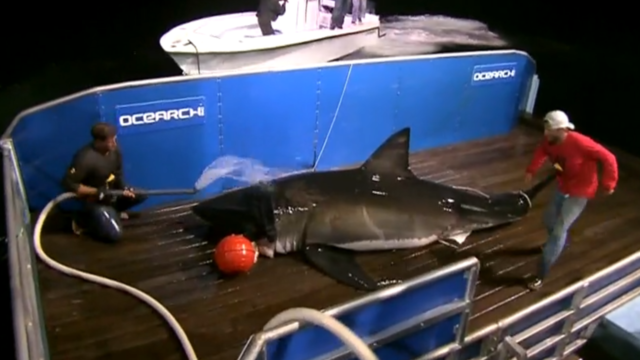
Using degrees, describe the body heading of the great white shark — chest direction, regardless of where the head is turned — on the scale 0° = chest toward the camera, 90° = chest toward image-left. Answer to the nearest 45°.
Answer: approximately 90°

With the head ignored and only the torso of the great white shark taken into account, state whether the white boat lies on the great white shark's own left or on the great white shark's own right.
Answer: on the great white shark's own right

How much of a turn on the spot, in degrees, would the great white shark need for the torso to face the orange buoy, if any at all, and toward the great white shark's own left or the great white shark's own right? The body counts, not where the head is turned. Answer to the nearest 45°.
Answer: approximately 45° to the great white shark's own left

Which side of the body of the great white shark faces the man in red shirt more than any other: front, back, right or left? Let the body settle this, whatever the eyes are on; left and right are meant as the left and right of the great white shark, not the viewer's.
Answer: back

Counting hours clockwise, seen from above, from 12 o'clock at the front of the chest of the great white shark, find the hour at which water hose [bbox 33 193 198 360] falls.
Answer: The water hose is roughly at 11 o'clock from the great white shark.

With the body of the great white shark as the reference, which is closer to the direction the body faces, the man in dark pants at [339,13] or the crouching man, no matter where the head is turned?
the crouching man

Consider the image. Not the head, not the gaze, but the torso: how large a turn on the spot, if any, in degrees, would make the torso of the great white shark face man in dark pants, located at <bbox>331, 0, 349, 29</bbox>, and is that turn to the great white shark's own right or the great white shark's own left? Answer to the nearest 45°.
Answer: approximately 90° to the great white shark's own right

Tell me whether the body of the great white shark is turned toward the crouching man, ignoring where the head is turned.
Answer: yes

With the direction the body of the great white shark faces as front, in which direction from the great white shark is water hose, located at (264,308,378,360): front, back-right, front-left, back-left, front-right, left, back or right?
left

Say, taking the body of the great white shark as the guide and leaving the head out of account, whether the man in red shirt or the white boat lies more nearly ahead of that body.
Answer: the white boat

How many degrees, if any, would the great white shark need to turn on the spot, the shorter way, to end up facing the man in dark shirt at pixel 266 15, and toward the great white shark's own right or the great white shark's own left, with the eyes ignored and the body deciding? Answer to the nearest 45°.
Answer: approximately 45° to the great white shark's own right

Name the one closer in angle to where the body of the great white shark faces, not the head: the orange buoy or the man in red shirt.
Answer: the orange buoy

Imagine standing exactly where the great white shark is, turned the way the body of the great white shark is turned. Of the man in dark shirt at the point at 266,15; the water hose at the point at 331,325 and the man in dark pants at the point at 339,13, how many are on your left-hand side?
1
